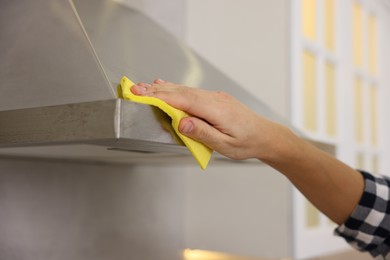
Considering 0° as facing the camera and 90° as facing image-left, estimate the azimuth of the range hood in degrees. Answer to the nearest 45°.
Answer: approximately 315°
